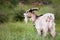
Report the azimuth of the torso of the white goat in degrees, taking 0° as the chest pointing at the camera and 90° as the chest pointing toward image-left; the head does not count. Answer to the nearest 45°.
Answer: approximately 135°
